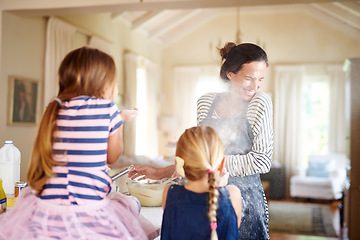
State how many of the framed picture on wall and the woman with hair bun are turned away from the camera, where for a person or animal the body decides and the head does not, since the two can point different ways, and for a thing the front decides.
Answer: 0

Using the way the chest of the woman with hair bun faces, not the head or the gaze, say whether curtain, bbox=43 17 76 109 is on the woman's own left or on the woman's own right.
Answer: on the woman's own right

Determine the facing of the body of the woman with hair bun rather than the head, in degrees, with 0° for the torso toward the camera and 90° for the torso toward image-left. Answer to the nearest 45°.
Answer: approximately 45°

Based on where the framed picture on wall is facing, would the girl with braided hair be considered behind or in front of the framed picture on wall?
in front

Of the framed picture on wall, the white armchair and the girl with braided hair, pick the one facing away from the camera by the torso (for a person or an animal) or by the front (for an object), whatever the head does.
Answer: the girl with braided hair

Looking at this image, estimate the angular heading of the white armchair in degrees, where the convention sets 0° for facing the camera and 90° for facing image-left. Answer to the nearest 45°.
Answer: approximately 45°

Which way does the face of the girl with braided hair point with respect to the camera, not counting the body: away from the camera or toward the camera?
away from the camera

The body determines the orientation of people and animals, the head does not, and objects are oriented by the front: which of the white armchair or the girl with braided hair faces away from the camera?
the girl with braided hair

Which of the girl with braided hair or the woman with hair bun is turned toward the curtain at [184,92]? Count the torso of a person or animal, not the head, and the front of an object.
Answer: the girl with braided hair

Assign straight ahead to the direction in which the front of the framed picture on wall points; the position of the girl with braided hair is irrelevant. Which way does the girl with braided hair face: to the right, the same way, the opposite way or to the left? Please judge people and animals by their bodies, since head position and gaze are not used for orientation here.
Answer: to the left

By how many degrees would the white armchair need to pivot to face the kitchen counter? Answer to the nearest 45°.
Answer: approximately 45° to its left

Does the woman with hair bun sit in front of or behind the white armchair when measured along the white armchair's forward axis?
in front

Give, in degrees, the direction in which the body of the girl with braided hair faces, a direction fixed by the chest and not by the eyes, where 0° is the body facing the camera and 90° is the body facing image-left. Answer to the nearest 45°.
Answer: approximately 180°
